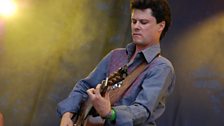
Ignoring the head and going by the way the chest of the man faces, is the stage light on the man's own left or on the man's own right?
on the man's own right

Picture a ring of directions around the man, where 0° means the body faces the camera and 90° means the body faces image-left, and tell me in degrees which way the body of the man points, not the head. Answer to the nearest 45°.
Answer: approximately 45°
